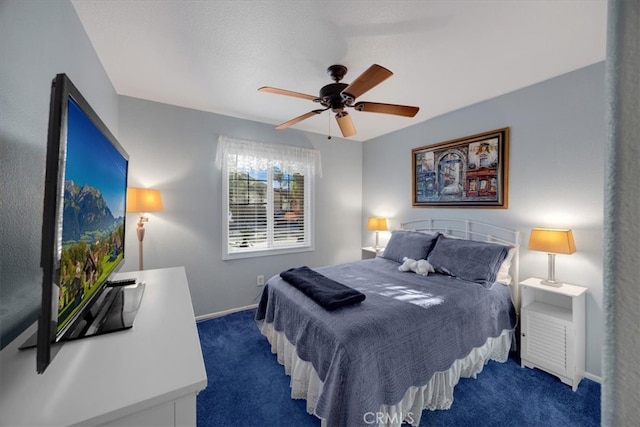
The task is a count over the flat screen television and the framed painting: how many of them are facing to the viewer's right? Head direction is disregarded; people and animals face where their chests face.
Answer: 1

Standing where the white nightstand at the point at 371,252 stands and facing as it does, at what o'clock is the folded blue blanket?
The folded blue blanket is roughly at 11 o'clock from the white nightstand.

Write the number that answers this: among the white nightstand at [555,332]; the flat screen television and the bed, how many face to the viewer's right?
1

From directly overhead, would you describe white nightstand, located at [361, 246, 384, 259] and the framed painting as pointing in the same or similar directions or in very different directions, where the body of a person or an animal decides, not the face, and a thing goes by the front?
same or similar directions

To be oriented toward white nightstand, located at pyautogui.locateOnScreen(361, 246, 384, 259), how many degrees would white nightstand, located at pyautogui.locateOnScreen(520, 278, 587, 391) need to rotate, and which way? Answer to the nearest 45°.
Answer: approximately 45° to its right

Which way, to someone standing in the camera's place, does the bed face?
facing the viewer and to the left of the viewer

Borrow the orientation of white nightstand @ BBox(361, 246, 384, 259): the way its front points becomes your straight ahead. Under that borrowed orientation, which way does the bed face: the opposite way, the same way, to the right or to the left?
the same way

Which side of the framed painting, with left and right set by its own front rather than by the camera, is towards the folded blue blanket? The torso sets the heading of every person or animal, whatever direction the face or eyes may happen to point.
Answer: front

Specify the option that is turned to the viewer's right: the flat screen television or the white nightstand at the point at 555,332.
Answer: the flat screen television

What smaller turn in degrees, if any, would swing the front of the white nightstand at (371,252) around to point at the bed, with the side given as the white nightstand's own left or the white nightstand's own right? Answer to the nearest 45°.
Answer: approximately 45° to the white nightstand's own left

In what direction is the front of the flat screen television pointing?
to the viewer's right

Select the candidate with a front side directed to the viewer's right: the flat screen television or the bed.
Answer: the flat screen television

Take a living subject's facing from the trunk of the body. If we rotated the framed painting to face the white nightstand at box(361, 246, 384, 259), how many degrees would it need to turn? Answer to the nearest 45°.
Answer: approximately 45° to its right

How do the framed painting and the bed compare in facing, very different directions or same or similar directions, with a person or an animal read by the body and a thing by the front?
same or similar directions
